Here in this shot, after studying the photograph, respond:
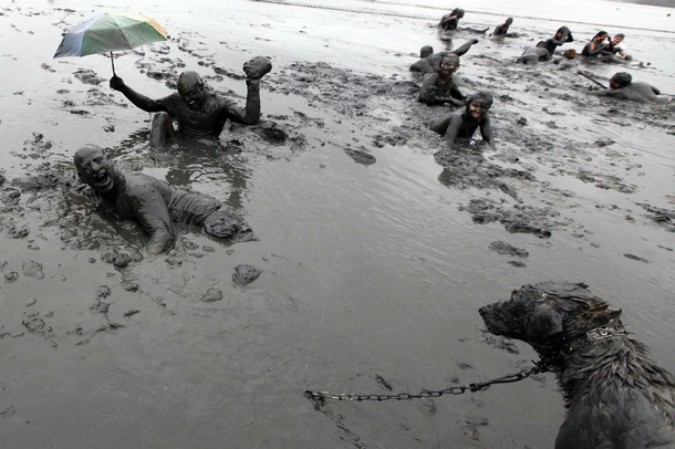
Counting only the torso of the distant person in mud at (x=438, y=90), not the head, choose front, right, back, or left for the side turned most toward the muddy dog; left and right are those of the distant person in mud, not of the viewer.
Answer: front

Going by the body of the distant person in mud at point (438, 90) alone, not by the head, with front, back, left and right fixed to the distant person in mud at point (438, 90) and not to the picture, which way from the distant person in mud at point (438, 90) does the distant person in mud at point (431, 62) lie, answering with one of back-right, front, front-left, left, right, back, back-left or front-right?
back

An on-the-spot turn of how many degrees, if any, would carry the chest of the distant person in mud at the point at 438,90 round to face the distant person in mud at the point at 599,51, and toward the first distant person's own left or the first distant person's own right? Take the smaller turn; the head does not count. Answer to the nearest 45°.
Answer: approximately 135° to the first distant person's own left

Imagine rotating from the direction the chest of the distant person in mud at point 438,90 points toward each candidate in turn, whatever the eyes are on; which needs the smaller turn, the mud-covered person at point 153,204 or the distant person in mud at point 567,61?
the mud-covered person

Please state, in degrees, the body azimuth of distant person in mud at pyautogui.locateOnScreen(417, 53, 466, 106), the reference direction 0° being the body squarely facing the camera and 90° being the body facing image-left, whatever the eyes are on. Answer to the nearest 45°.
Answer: approximately 0°

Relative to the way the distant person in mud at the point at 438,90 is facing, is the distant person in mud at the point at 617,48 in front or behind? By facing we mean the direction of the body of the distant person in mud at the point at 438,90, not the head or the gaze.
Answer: behind

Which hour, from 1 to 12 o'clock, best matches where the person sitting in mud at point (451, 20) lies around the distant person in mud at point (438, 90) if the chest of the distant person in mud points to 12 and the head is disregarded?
The person sitting in mud is roughly at 6 o'clock from the distant person in mud.

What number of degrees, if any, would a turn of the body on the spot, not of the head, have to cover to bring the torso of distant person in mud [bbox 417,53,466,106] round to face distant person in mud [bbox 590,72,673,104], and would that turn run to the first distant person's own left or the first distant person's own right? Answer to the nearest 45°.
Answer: approximately 135° to the first distant person's own left
